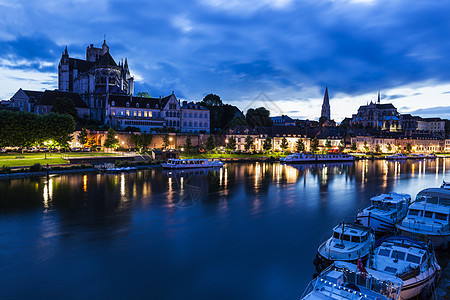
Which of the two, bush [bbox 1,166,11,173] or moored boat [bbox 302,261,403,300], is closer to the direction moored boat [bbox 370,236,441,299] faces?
the moored boat

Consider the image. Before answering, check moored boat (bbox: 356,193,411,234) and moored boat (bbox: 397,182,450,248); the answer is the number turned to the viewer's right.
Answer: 0

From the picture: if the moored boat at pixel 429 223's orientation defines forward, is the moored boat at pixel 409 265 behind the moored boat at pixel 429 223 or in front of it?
in front

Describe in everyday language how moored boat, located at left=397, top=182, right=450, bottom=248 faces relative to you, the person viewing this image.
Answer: facing the viewer and to the left of the viewer

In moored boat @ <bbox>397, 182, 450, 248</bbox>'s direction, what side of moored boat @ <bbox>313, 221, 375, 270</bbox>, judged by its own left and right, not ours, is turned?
back

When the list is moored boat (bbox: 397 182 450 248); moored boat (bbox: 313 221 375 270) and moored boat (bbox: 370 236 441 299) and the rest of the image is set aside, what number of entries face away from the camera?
0

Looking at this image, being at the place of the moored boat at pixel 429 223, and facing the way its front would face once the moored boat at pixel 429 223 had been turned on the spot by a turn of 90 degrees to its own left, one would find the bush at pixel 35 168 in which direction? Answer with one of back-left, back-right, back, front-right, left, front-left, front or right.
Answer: back-right

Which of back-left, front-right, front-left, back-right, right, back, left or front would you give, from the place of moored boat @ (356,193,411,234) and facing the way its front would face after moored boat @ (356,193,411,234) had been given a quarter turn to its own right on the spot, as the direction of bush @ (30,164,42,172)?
front-left

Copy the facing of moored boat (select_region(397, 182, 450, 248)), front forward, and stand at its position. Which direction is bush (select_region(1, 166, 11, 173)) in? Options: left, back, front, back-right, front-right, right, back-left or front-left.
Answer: front-right
